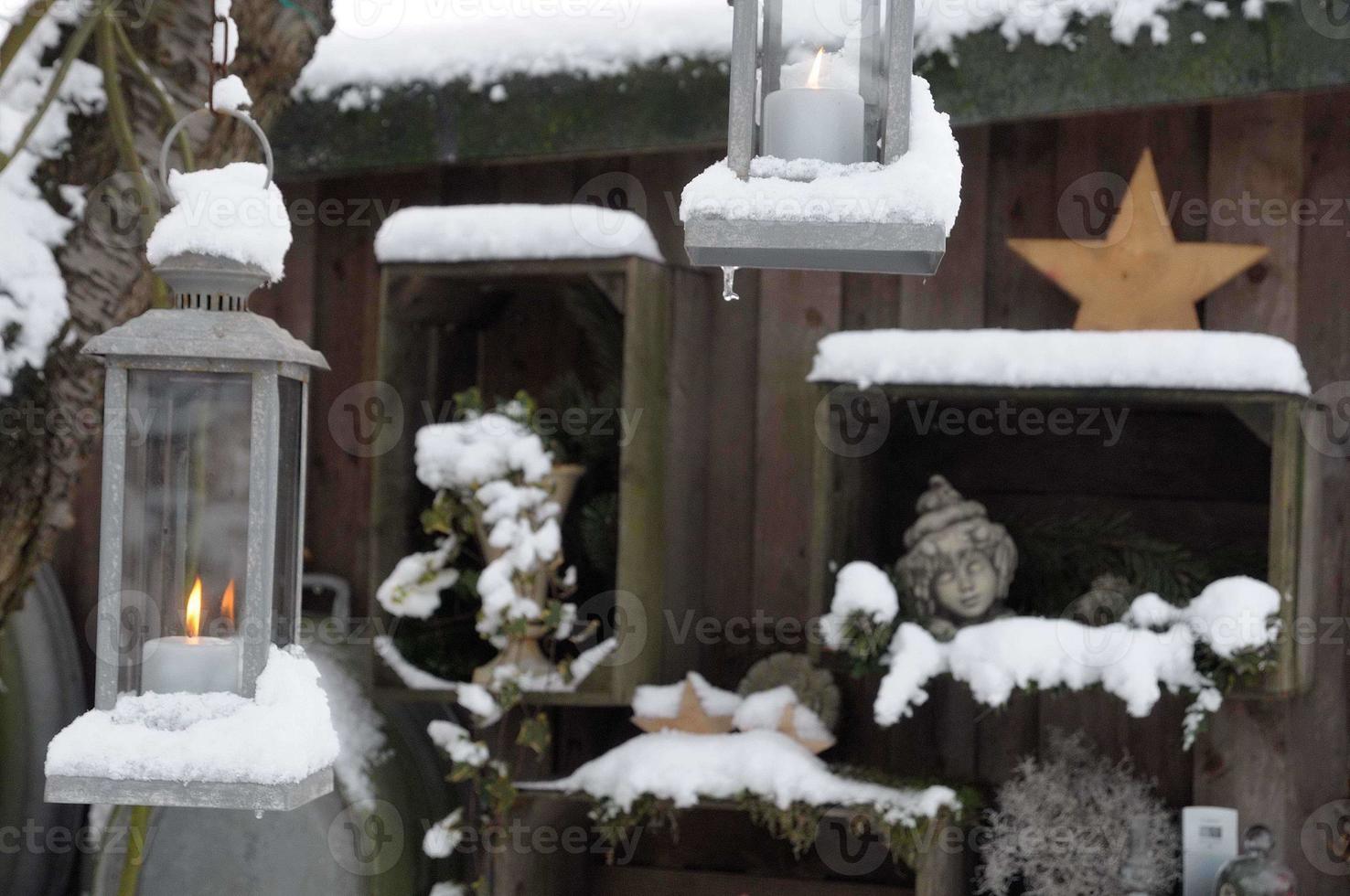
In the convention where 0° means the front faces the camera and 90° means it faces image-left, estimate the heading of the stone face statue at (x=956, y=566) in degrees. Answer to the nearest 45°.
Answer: approximately 0°

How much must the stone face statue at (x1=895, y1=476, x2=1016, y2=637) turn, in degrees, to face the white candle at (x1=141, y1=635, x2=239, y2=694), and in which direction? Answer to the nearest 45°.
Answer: approximately 45° to its right

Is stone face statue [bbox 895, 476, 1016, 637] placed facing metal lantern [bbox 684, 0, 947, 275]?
yes

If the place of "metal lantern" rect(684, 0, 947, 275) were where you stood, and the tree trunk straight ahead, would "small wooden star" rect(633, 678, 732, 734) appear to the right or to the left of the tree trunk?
right
